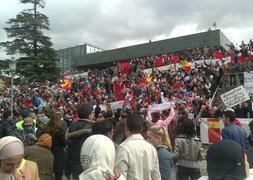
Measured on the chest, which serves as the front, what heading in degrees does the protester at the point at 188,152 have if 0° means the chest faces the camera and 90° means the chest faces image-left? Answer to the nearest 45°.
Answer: approximately 180°

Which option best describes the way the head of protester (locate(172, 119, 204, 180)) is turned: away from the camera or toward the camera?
away from the camera

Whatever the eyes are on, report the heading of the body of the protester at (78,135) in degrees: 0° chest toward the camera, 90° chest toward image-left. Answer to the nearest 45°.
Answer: approximately 225°

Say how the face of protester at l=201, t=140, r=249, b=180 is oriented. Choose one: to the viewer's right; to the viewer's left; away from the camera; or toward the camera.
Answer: away from the camera

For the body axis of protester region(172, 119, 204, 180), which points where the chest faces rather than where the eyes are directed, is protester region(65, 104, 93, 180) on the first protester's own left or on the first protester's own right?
on the first protester's own left

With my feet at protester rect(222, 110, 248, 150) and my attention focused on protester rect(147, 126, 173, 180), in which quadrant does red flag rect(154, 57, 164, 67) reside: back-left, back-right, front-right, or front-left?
back-right
